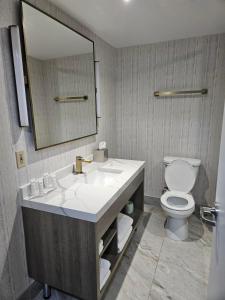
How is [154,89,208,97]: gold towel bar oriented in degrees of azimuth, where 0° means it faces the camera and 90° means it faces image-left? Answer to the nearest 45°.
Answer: approximately 0°

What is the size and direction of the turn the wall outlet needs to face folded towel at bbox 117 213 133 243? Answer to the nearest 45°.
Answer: approximately 45° to its left

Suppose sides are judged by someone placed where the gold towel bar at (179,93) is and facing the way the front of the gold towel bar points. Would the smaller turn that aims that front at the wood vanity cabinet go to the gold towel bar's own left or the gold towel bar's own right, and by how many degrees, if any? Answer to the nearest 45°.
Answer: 0° — it already faces it

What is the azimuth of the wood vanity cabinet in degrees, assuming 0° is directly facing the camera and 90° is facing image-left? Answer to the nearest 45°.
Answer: approximately 315°

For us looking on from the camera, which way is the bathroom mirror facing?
facing the viewer and to the right of the viewer

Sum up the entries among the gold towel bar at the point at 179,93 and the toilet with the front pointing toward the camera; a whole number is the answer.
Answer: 2

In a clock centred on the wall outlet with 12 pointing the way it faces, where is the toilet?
The toilet is roughly at 10 o'clock from the wall outlet.
